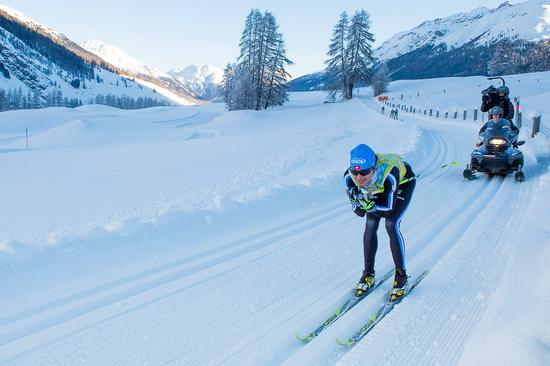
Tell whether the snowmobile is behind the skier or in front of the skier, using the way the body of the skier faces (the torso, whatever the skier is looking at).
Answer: behind

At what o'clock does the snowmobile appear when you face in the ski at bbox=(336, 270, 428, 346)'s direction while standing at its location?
The snowmobile is roughly at 5 o'clock from the ski.

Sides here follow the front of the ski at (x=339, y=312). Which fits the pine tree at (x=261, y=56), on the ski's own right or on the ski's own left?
on the ski's own right

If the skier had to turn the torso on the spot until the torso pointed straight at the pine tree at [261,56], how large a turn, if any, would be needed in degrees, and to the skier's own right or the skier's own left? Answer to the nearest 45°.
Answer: approximately 135° to the skier's own right

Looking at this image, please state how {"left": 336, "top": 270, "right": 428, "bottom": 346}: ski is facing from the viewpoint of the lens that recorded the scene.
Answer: facing the viewer and to the left of the viewer

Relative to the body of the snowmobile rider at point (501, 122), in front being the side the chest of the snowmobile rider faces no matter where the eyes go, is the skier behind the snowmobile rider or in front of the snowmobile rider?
in front

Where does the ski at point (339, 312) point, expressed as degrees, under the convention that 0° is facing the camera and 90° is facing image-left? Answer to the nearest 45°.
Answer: approximately 45°

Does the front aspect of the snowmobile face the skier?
yes

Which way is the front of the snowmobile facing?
toward the camera

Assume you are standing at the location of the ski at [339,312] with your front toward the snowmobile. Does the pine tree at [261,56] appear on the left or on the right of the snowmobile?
left

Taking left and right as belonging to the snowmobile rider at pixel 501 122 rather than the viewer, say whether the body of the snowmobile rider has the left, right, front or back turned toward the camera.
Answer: front

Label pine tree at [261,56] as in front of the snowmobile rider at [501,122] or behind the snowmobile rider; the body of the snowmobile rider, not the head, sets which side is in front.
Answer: behind
